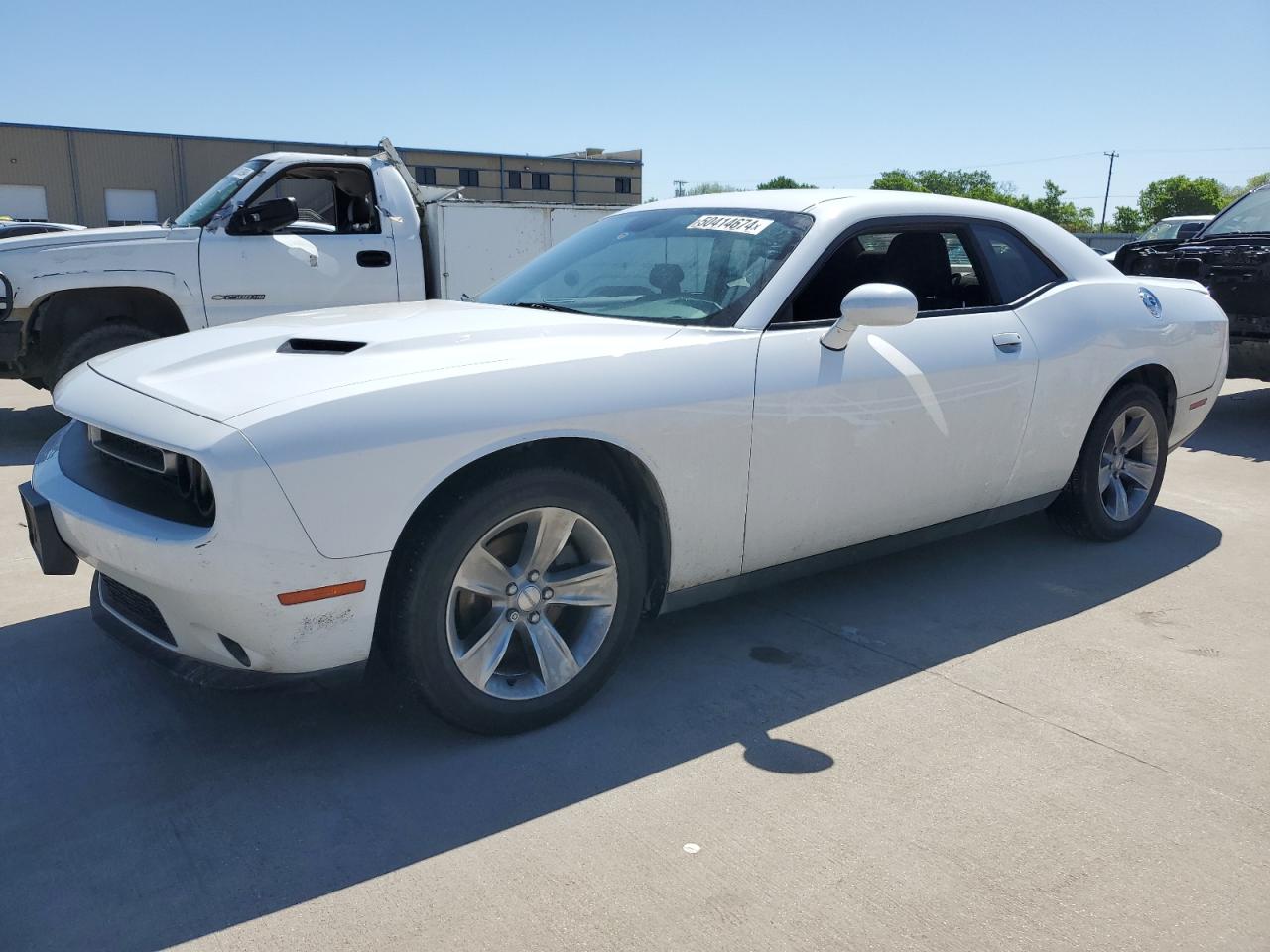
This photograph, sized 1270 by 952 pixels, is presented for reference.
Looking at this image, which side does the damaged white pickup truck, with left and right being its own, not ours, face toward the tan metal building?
right

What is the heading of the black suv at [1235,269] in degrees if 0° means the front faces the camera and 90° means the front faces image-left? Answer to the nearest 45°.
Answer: approximately 90°

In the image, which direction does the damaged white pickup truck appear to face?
to the viewer's left

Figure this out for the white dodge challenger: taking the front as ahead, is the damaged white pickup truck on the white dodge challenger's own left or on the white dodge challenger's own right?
on the white dodge challenger's own right

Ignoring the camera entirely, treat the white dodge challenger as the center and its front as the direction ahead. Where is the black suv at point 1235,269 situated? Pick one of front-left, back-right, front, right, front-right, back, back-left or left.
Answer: back

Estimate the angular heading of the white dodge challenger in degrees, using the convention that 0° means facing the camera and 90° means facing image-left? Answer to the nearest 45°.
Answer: approximately 45°

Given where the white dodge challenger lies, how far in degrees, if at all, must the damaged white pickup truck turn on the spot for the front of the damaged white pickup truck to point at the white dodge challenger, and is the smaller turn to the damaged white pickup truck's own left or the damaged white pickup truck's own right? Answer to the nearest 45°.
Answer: approximately 90° to the damaged white pickup truck's own left

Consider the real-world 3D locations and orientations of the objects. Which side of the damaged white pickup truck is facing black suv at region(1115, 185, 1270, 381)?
back

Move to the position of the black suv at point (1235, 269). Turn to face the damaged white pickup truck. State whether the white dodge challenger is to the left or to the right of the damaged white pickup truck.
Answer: left
